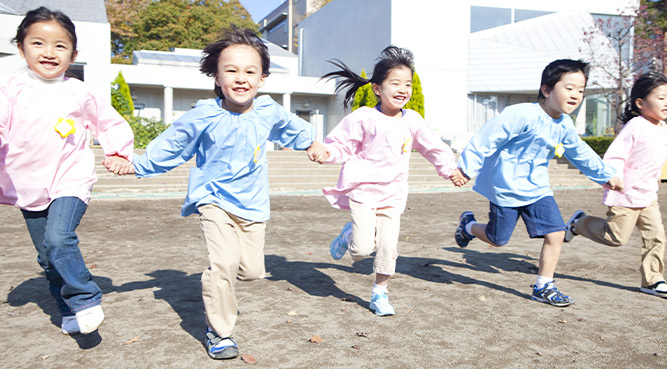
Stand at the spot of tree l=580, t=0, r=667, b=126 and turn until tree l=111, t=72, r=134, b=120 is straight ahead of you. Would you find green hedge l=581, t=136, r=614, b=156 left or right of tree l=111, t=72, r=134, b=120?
left

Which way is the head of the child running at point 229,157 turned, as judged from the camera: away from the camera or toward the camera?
toward the camera

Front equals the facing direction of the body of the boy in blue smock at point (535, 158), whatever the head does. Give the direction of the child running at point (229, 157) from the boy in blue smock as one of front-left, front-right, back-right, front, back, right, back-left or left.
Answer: right

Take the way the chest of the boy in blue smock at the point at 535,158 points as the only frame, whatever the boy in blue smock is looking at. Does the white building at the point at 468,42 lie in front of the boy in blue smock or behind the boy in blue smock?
behind

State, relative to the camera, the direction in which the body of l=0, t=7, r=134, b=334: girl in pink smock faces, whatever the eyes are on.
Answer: toward the camera

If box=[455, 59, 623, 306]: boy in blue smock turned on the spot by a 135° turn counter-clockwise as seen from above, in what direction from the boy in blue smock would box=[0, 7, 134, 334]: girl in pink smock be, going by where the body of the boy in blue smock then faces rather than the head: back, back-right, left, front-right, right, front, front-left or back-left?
back-left

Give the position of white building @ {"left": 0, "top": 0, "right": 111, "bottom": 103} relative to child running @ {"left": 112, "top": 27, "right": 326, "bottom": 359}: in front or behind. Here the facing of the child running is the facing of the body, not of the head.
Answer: behind

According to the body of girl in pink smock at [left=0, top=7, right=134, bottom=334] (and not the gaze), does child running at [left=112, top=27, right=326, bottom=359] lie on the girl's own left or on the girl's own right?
on the girl's own left

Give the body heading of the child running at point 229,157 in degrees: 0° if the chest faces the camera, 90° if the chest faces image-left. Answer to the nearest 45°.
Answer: approximately 0°

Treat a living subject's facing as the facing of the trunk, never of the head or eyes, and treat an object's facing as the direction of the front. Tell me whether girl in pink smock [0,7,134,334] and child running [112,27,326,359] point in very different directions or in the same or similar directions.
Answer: same or similar directions

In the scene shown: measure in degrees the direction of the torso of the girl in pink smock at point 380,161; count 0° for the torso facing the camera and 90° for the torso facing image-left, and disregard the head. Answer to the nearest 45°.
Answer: approximately 315°

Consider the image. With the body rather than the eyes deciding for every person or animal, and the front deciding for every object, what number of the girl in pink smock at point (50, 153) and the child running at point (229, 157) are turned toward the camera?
2

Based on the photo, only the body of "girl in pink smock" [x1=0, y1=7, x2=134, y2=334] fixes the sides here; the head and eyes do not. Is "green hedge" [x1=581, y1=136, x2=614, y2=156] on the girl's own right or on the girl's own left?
on the girl's own left
